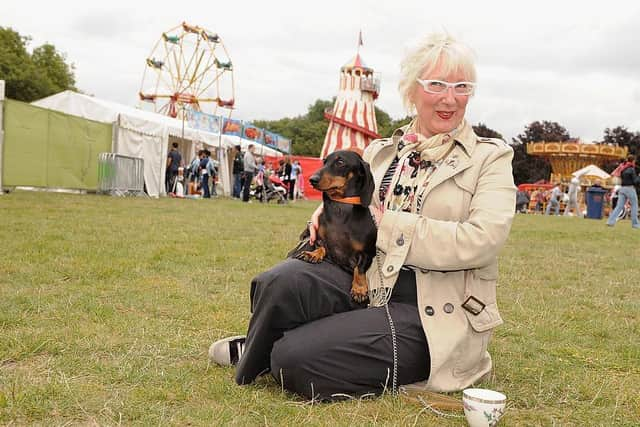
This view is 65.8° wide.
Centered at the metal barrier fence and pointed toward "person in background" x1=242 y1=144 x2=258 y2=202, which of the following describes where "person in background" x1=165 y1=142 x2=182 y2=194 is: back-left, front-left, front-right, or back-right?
front-left

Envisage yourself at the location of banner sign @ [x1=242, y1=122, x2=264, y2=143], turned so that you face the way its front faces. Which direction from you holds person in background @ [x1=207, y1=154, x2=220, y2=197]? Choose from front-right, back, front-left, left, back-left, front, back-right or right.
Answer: front-right

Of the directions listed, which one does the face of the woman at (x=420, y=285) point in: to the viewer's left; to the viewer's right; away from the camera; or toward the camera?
toward the camera

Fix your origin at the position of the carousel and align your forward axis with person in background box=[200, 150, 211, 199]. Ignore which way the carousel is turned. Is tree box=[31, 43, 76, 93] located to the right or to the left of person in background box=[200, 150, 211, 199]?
right

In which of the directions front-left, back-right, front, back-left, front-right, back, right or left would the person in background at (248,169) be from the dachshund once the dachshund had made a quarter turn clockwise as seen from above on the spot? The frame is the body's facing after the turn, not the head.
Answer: front-right

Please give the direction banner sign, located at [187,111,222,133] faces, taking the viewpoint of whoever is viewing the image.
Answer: facing the viewer and to the right of the viewer

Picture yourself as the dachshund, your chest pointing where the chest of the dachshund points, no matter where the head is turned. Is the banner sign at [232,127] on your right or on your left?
on your right

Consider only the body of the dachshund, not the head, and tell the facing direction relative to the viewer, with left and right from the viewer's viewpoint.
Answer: facing the viewer and to the left of the viewer

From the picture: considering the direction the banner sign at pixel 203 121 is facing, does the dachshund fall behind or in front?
in front

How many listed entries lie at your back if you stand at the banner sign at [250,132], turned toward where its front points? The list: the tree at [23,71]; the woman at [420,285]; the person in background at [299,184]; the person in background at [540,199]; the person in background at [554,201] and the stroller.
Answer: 1

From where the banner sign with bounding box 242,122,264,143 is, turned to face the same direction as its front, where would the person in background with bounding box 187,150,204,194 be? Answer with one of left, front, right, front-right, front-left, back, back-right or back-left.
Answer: front-right

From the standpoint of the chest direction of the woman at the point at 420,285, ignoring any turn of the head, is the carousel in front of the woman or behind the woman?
behind

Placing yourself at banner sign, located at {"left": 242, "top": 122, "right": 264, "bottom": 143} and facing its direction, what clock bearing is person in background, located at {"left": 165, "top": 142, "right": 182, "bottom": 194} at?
The person in background is roughly at 2 o'clock from the banner sign.
